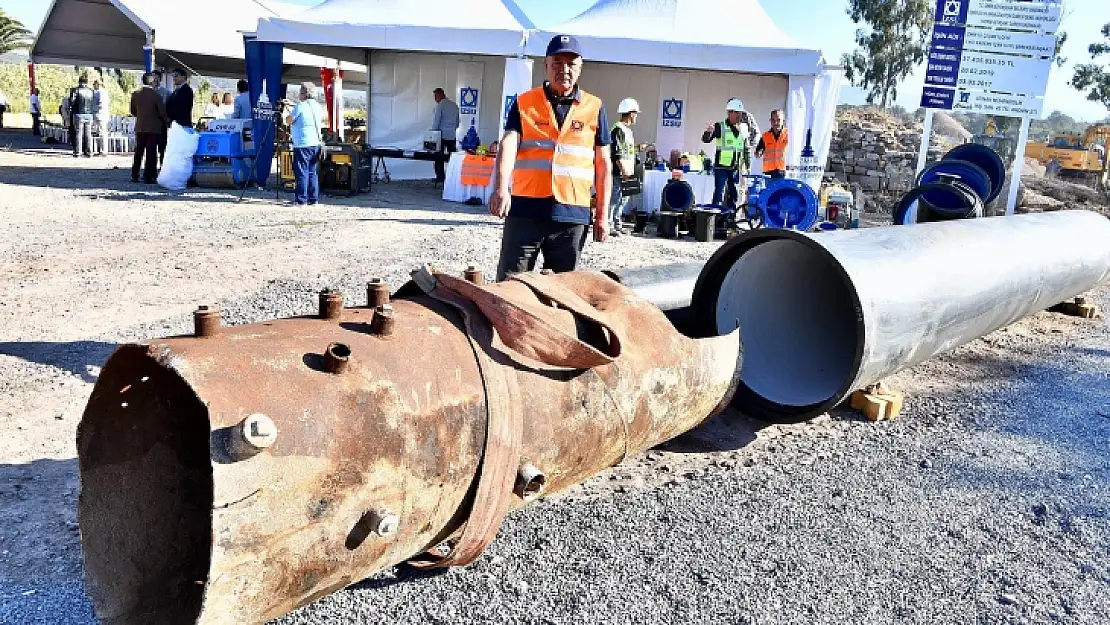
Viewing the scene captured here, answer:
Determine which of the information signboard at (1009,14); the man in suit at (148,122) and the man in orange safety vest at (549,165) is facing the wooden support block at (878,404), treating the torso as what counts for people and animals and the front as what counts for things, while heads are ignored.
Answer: the information signboard

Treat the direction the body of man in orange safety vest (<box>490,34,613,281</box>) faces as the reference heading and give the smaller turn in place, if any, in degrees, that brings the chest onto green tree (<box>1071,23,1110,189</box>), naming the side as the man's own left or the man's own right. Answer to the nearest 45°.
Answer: approximately 135° to the man's own left

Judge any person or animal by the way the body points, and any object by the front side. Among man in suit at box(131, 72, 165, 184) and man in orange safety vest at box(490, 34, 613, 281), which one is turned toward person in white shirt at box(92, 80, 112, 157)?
the man in suit

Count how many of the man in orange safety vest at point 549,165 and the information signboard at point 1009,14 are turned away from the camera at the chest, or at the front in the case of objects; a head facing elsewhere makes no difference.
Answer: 0

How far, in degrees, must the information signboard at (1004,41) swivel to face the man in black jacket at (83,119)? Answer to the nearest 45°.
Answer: approximately 90° to its right

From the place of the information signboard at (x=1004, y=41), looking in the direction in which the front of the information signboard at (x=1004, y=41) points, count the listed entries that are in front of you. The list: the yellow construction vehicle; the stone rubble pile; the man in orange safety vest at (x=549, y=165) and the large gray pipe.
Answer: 2

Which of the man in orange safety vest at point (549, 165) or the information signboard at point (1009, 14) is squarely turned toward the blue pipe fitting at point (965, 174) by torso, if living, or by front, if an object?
the information signboard

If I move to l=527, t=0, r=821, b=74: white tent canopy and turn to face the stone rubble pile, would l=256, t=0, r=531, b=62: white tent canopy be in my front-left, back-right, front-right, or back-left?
back-left

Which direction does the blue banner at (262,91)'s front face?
toward the camera

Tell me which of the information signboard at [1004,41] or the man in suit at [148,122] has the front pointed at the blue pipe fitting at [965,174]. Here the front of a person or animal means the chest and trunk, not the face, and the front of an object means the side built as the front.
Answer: the information signboard
